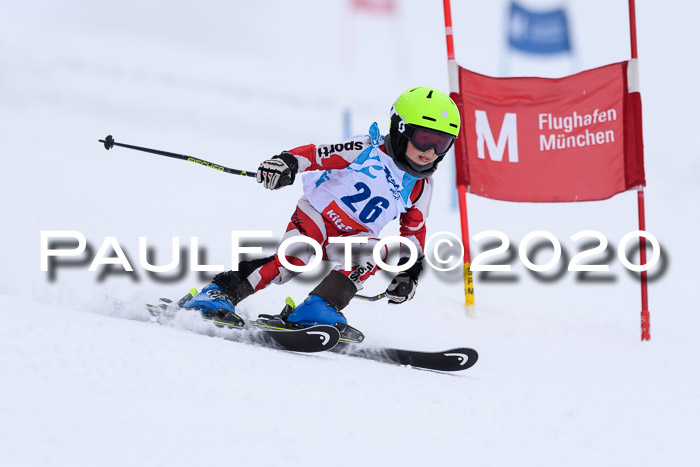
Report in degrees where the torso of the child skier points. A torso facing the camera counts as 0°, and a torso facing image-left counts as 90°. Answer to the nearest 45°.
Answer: approximately 315°

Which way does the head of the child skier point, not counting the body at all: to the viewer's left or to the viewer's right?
to the viewer's right

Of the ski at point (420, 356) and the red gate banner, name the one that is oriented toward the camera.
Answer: the red gate banner

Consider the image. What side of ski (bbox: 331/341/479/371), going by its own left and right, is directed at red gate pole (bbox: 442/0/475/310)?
left

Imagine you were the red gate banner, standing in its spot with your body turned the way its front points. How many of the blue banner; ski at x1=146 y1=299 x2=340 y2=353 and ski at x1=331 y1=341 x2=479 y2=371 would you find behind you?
1

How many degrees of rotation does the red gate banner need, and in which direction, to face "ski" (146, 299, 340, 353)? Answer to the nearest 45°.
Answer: approximately 45° to its right

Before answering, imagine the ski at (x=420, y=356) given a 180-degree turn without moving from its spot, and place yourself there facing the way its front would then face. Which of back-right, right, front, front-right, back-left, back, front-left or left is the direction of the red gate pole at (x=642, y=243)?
back-right

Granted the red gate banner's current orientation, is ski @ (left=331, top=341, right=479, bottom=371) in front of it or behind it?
in front

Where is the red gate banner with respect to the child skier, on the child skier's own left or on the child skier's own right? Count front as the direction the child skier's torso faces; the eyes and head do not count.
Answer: on the child skier's own left

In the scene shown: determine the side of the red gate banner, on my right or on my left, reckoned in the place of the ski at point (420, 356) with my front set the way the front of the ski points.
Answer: on my left

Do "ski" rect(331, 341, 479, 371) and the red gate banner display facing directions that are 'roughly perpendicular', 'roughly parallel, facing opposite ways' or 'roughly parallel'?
roughly perpendicular

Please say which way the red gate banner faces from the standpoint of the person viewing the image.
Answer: facing the viewer

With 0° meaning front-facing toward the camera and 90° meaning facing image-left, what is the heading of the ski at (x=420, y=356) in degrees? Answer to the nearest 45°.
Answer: approximately 270°

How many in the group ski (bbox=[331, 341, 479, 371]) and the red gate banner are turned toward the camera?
1
